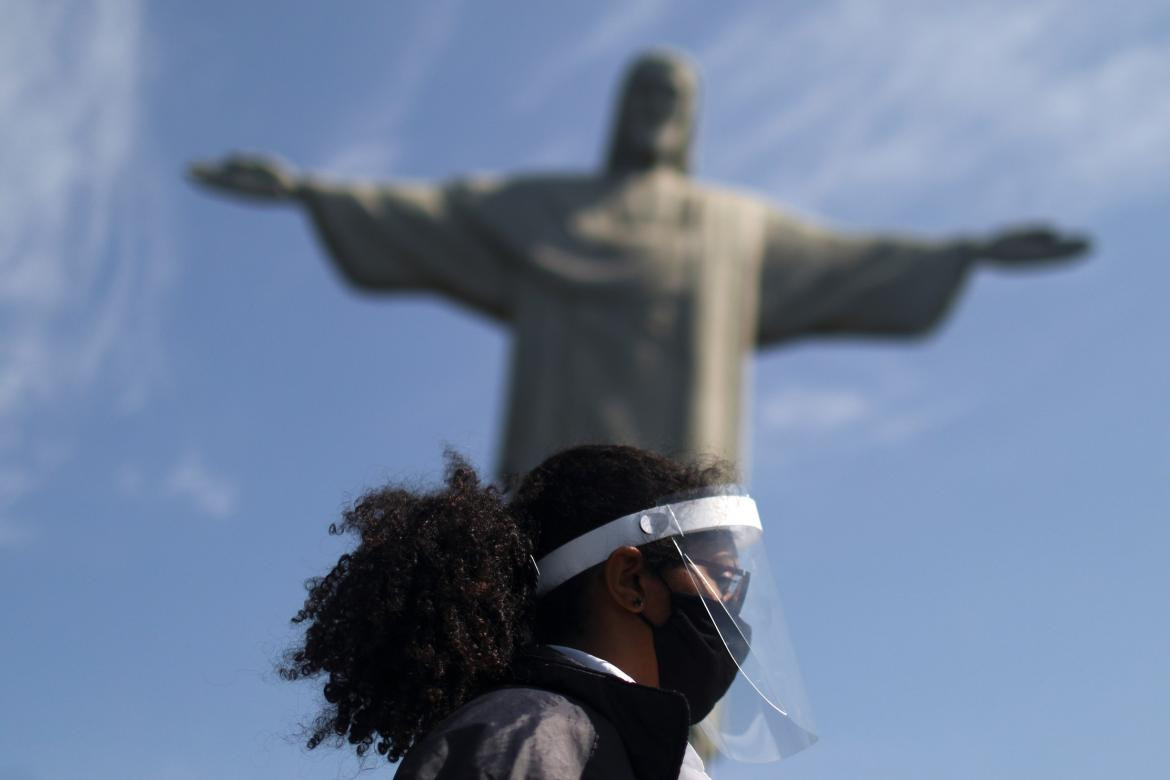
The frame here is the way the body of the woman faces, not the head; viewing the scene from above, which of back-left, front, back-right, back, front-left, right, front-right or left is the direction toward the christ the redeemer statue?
left

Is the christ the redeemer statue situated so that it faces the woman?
yes

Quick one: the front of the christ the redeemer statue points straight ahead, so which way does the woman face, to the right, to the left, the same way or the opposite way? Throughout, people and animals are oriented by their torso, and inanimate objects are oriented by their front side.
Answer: to the left

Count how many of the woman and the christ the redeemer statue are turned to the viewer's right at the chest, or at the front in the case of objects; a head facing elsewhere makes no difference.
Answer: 1

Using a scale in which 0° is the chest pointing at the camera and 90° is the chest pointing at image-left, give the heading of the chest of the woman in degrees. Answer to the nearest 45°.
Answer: approximately 270°

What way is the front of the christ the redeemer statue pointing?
toward the camera

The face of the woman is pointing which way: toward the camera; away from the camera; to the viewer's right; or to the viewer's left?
to the viewer's right

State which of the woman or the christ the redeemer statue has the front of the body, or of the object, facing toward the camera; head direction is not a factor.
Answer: the christ the redeemer statue
